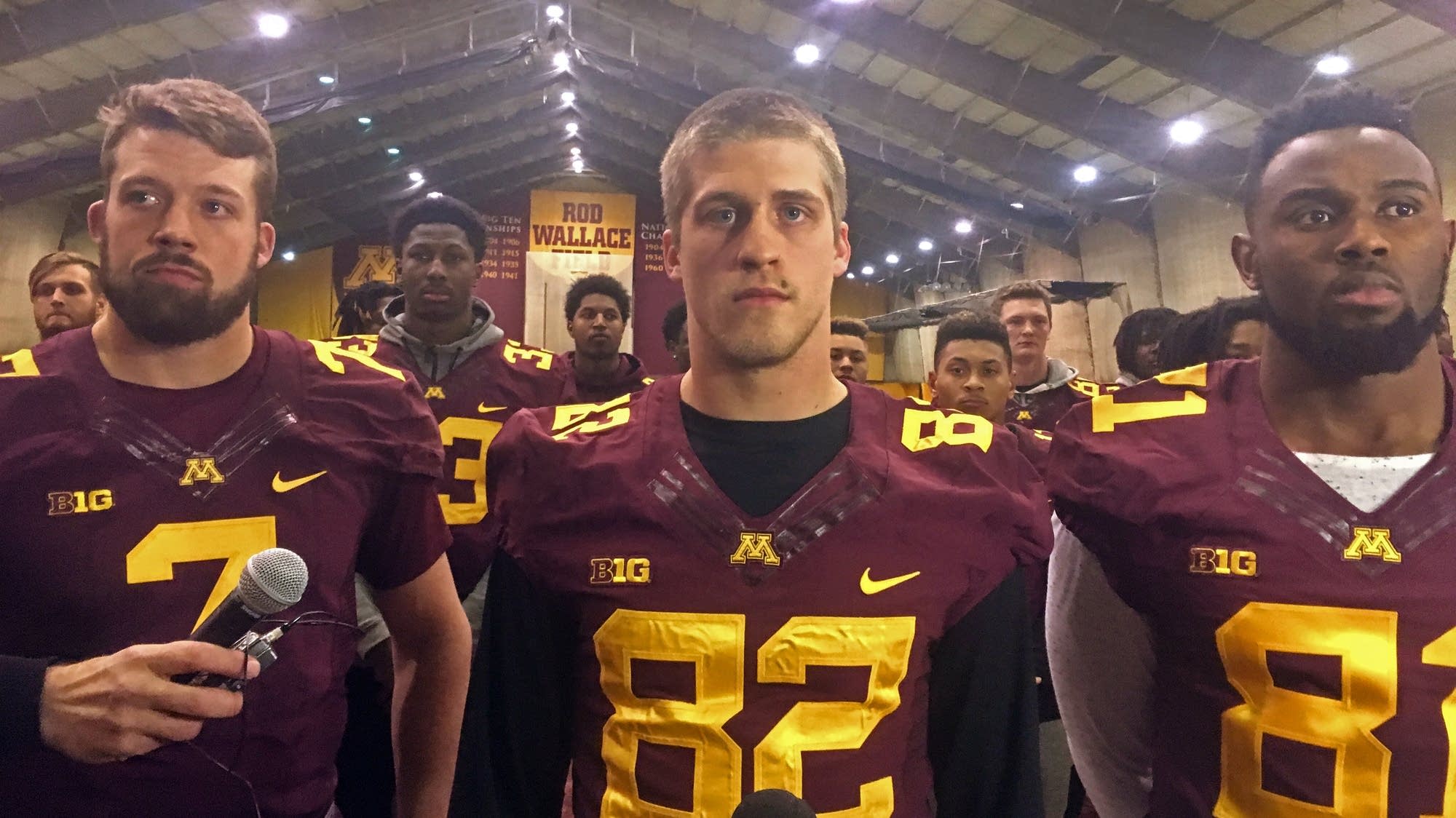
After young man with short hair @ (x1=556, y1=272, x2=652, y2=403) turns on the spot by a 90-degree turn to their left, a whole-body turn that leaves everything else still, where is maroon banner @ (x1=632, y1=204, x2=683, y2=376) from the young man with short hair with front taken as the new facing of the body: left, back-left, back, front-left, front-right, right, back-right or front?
left

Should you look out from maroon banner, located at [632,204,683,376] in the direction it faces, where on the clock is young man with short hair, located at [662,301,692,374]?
The young man with short hair is roughly at 12 o'clock from the maroon banner.

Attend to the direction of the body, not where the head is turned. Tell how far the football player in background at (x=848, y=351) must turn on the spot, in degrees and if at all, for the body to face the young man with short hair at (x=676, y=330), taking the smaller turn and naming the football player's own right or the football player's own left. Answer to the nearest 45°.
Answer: approximately 135° to the football player's own right
